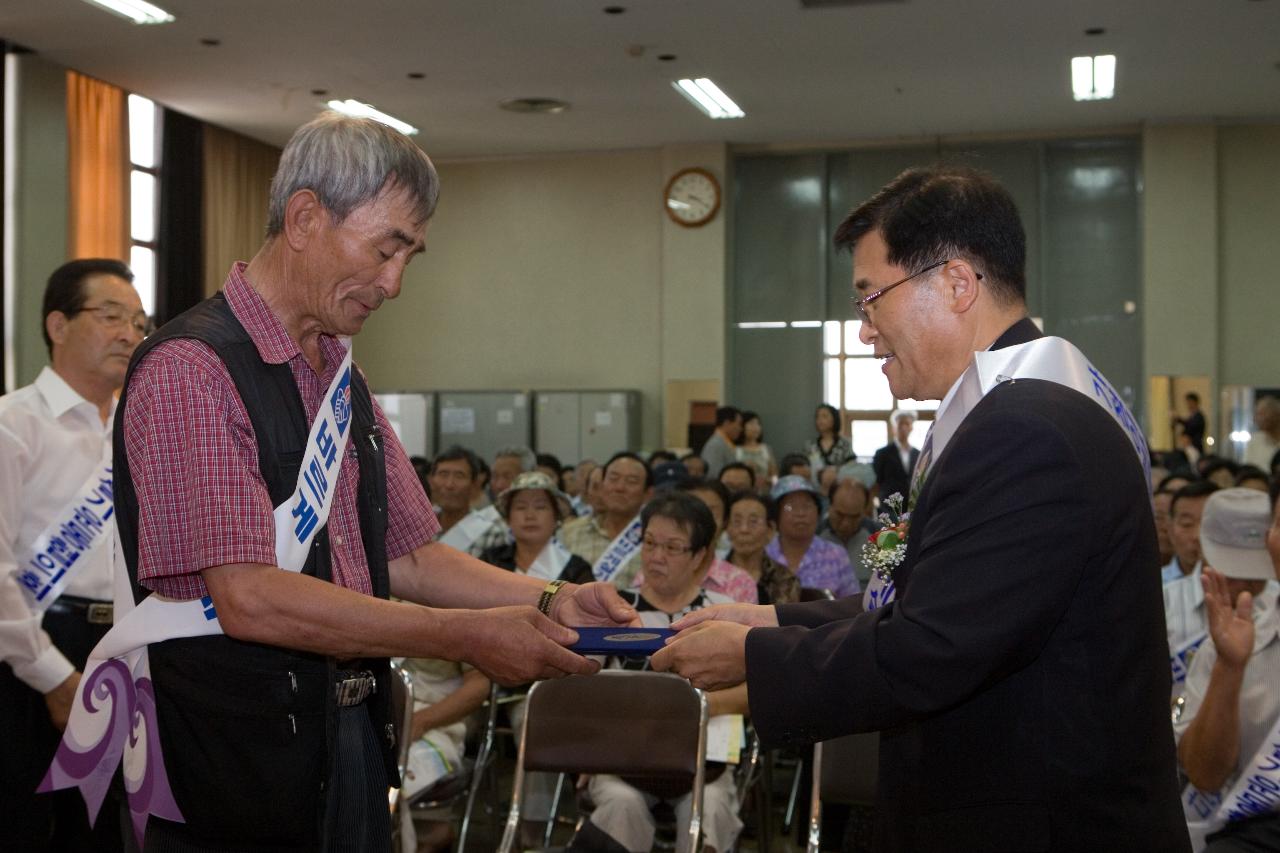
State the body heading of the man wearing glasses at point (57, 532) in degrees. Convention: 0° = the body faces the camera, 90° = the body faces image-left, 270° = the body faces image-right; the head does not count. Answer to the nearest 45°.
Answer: approximately 315°

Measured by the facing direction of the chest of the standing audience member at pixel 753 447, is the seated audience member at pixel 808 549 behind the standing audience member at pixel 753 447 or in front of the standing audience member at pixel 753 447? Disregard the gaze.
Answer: in front

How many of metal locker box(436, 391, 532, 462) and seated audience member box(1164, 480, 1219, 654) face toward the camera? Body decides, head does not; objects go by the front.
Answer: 2

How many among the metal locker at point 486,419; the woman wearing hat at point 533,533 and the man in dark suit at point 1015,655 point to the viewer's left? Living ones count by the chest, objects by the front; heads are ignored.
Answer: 1

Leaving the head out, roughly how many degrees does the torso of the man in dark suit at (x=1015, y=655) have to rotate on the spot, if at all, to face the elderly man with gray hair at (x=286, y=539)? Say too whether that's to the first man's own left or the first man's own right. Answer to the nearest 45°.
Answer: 0° — they already face them

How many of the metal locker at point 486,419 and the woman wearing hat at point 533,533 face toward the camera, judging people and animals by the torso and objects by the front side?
2

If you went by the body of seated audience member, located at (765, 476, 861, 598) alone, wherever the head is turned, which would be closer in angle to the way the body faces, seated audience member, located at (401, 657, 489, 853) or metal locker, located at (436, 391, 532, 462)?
the seated audience member

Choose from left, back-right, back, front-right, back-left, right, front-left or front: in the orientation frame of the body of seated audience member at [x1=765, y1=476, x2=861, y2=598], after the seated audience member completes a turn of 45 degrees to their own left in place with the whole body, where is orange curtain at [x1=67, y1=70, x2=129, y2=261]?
back

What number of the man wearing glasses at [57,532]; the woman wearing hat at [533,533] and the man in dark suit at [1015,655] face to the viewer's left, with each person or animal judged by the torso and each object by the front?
1

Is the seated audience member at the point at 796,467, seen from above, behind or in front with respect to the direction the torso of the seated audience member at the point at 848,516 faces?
behind

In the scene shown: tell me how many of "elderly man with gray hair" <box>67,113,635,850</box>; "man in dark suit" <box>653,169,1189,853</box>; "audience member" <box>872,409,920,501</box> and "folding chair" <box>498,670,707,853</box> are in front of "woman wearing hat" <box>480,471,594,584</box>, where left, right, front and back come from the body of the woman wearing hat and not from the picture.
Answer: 3

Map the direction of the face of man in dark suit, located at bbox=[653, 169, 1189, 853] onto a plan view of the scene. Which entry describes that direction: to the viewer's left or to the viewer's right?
to the viewer's left

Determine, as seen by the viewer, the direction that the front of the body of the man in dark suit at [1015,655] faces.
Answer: to the viewer's left
